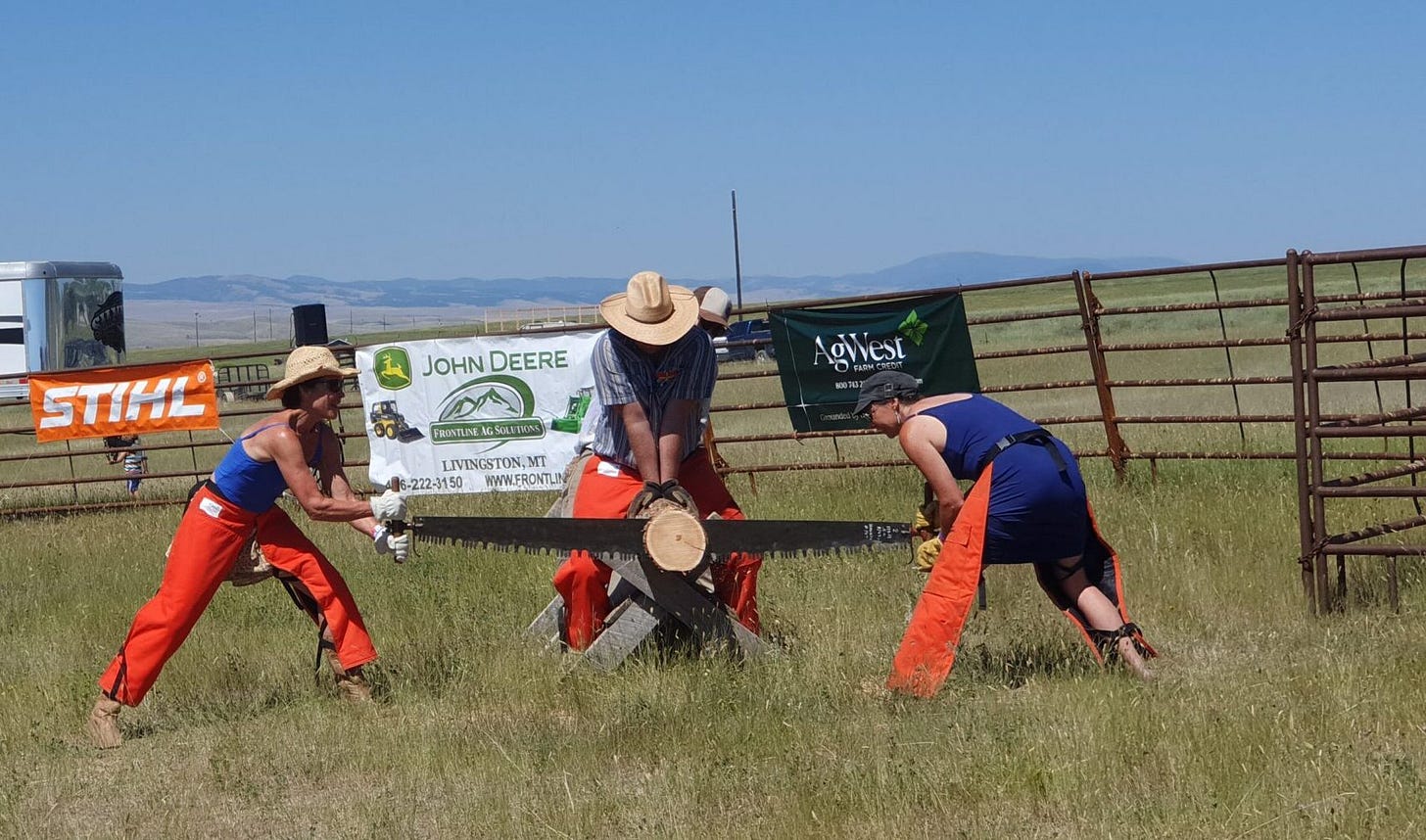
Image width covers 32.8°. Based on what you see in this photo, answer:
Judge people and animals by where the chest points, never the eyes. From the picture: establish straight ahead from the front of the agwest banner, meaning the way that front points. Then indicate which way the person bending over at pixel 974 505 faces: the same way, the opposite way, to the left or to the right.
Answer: to the right

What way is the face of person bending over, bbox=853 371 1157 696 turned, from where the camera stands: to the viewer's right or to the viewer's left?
to the viewer's left

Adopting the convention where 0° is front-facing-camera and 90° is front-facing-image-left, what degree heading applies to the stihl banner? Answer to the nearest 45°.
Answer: approximately 0°

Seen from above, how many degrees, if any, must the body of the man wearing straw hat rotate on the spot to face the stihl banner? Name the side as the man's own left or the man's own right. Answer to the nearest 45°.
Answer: approximately 135° to the man's own right

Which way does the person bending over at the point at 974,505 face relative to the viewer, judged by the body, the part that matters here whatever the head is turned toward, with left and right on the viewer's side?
facing to the left of the viewer

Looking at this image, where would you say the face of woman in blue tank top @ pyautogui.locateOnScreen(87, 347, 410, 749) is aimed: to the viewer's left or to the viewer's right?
to the viewer's right

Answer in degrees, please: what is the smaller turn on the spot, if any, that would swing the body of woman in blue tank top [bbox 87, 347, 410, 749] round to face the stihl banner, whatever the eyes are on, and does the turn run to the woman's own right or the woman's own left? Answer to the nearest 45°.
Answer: approximately 90° to the woman's own left

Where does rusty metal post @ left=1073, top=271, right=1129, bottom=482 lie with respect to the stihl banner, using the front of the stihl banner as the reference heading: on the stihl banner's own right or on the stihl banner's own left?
on the stihl banner's own left

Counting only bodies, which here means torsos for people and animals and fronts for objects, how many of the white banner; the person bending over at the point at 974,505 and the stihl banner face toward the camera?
2

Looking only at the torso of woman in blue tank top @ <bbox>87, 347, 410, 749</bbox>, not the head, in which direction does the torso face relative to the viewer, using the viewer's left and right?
facing to the right of the viewer
